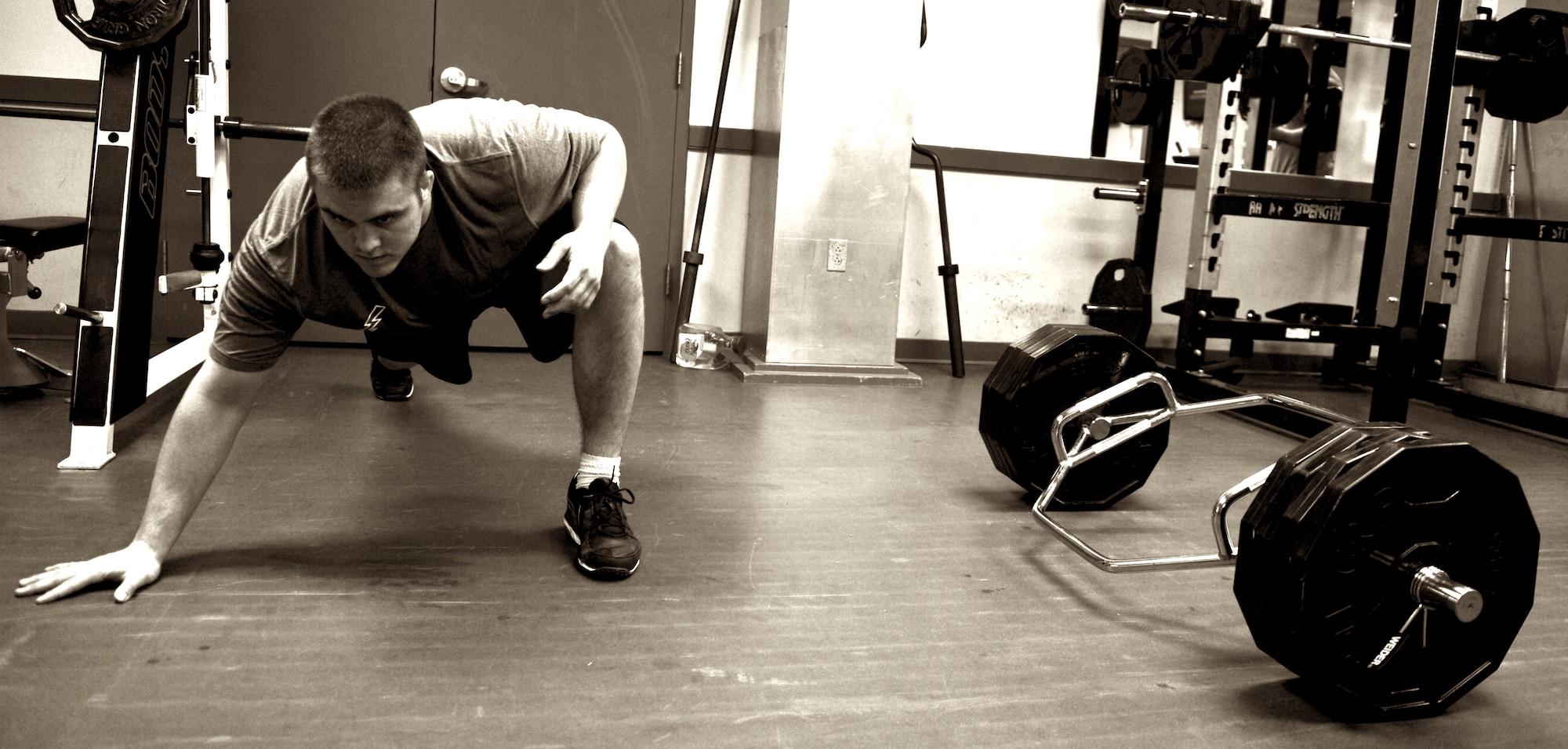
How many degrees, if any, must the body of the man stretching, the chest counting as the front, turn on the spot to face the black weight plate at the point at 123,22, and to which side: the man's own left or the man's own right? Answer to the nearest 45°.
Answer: approximately 135° to the man's own right

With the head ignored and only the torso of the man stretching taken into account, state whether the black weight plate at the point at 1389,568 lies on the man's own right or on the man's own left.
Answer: on the man's own left

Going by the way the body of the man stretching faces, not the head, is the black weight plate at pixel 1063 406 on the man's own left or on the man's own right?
on the man's own left

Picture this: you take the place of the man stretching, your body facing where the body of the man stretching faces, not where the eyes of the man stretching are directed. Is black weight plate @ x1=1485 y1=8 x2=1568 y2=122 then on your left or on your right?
on your left

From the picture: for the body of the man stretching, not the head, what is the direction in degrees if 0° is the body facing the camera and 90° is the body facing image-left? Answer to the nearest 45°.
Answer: approximately 0°

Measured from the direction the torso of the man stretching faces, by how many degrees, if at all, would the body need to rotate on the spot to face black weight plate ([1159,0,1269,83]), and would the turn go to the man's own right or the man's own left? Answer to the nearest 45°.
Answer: approximately 135° to the man's own left
